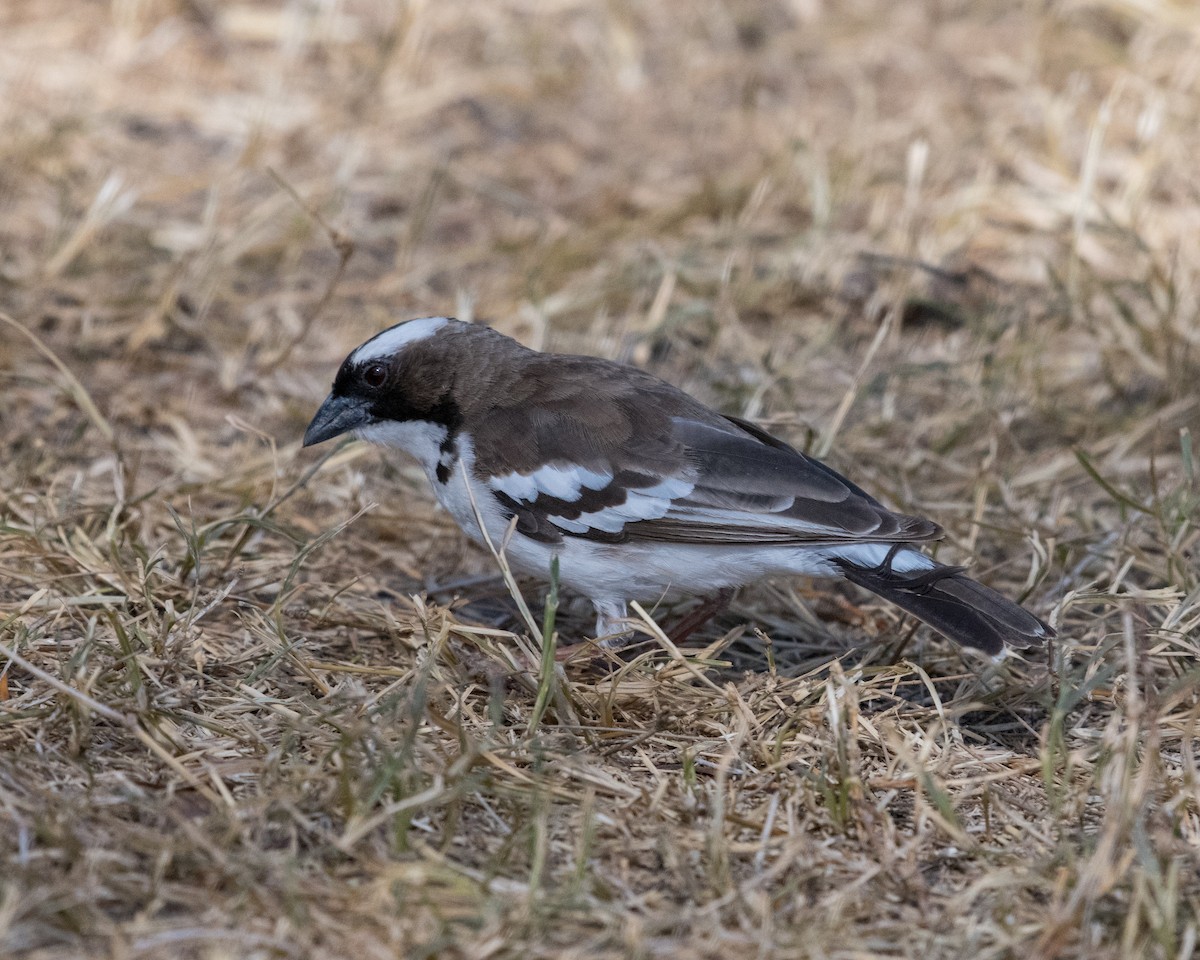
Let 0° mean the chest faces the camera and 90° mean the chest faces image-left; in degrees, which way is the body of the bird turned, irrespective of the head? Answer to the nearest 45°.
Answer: approximately 90°
